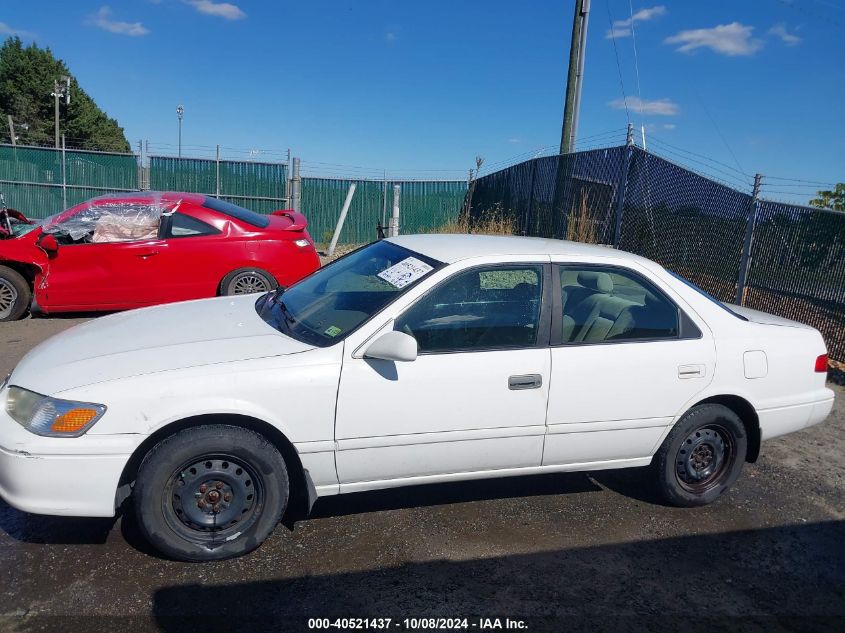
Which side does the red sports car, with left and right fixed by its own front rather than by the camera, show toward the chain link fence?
back

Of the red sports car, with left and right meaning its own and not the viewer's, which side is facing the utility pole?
back

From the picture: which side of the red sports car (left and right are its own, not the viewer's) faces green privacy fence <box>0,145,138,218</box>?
right

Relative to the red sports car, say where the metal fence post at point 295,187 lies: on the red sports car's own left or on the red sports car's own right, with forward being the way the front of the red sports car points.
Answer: on the red sports car's own right

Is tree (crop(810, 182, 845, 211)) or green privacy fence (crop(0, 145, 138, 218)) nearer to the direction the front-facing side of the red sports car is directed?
the green privacy fence

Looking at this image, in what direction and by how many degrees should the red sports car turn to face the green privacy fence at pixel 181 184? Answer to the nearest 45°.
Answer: approximately 90° to its right

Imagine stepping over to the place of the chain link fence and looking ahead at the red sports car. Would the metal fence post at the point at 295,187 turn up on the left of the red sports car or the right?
right

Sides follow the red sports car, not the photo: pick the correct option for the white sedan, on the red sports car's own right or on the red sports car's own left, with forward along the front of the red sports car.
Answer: on the red sports car's own left

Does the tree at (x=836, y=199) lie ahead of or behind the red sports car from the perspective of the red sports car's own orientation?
behind

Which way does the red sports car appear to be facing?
to the viewer's left
